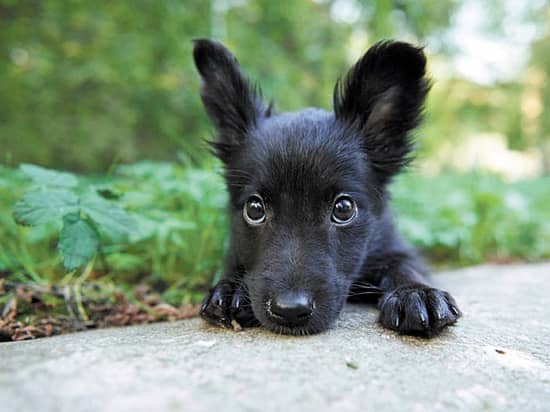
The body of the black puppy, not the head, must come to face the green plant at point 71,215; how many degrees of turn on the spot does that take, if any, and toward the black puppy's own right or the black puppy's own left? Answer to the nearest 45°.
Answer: approximately 90° to the black puppy's own right

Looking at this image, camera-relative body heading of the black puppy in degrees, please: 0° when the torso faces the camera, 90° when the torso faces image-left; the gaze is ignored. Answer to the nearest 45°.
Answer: approximately 0°
